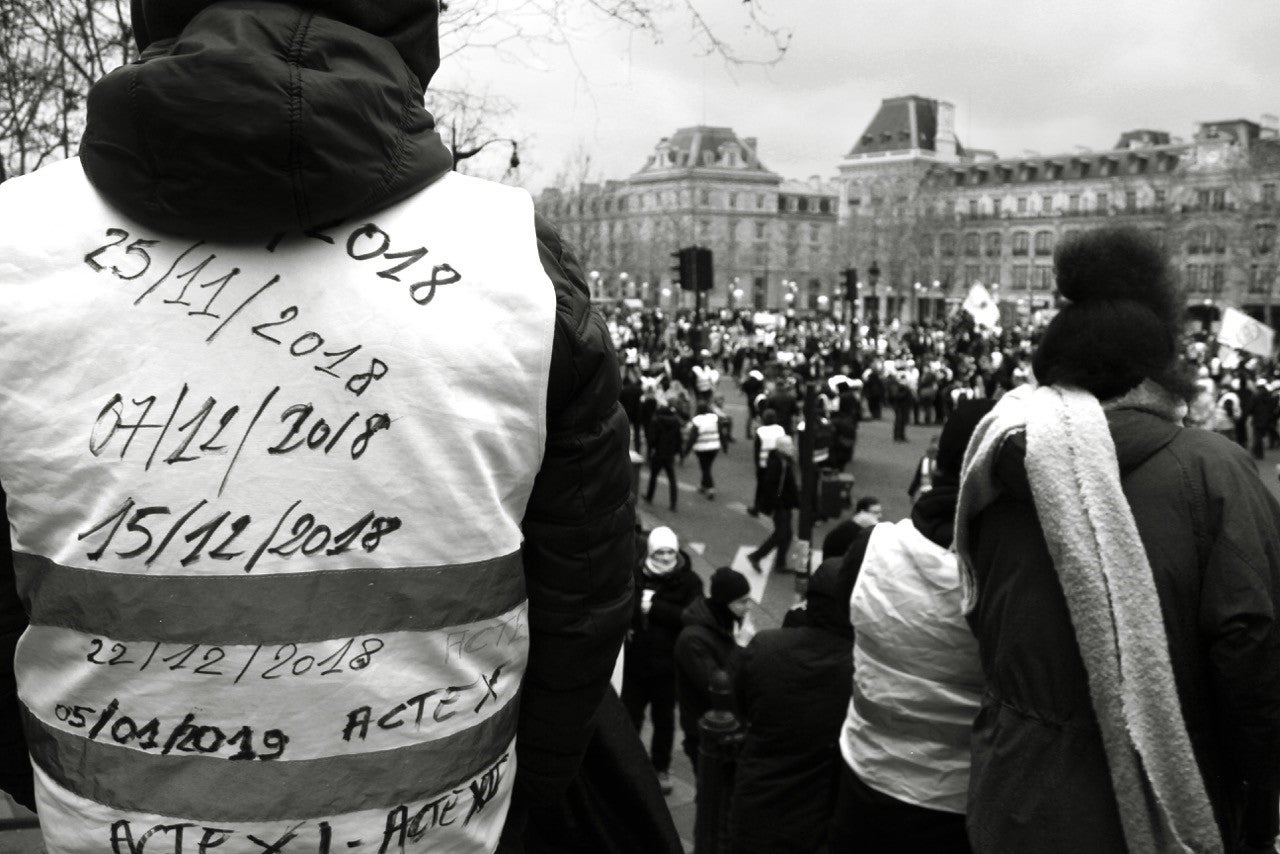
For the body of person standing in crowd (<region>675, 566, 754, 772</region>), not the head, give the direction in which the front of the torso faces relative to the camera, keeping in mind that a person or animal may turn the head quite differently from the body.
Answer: to the viewer's right

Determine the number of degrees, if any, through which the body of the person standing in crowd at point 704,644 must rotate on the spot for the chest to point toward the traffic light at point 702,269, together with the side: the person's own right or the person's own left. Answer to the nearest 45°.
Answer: approximately 90° to the person's own left

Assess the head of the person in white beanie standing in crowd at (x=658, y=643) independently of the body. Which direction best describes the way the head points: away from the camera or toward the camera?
toward the camera

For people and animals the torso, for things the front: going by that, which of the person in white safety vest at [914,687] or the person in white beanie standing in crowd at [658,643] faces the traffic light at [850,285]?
the person in white safety vest

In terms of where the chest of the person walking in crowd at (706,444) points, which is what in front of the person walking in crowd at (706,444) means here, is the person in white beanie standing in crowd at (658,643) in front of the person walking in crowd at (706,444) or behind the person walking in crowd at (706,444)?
behind

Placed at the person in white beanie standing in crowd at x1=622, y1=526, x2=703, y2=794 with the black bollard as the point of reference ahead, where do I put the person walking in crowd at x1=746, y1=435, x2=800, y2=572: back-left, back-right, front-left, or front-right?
back-left

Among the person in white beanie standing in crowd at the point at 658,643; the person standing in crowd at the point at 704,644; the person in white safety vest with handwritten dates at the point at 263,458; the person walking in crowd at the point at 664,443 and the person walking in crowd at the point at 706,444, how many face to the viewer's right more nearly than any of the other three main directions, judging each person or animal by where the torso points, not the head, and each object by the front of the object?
1

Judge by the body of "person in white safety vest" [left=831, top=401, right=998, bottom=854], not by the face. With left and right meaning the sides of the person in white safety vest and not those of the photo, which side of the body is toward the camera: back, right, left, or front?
back

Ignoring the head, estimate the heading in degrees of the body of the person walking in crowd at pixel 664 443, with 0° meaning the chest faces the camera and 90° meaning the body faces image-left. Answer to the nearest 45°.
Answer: approximately 180°

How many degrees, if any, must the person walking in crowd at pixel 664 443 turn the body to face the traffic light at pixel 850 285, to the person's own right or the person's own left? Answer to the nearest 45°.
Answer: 0° — they already face it

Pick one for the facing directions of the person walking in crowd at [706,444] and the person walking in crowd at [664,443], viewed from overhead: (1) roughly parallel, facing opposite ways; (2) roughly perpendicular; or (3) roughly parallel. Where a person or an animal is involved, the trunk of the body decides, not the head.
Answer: roughly parallel

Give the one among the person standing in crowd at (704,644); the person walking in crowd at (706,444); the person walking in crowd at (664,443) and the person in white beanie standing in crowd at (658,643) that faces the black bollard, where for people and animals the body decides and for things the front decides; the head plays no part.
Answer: the person in white beanie standing in crowd at (658,643)

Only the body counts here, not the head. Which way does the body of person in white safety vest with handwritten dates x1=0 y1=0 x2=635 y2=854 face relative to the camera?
away from the camera

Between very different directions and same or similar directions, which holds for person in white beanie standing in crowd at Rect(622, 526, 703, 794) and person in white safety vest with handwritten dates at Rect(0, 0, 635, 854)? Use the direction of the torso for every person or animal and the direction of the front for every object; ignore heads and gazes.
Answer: very different directions

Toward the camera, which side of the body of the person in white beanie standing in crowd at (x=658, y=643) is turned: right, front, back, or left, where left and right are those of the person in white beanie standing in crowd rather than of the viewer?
front

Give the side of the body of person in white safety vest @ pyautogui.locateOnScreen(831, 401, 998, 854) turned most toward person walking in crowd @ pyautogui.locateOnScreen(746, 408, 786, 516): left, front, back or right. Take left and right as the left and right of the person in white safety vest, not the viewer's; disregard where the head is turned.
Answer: front
